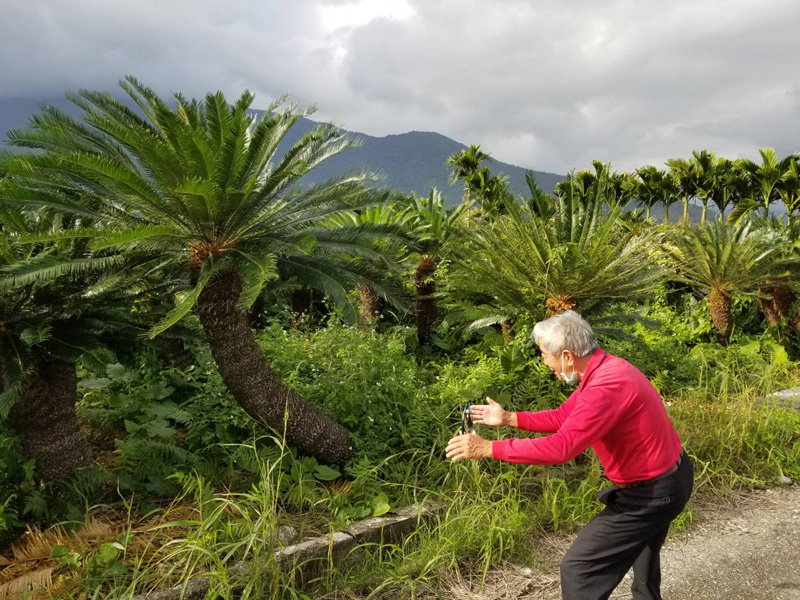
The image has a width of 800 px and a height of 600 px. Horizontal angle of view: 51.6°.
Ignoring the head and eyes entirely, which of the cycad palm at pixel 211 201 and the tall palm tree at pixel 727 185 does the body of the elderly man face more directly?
the cycad palm

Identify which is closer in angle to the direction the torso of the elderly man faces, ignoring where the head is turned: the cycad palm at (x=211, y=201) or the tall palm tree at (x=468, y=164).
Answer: the cycad palm

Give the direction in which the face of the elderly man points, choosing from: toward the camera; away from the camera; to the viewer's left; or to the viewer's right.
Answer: to the viewer's left

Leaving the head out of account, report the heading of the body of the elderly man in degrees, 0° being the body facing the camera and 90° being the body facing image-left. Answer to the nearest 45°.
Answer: approximately 90°

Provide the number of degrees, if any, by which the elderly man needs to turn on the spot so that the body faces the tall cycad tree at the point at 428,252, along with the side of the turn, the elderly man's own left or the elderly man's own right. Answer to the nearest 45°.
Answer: approximately 90° to the elderly man's own right

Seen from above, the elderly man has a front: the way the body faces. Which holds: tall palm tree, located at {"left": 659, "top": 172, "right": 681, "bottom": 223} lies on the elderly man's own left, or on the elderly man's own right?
on the elderly man's own right

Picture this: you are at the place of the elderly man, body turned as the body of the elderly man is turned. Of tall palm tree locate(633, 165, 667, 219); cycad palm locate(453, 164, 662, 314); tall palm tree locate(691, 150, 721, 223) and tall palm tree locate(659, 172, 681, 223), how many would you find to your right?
4

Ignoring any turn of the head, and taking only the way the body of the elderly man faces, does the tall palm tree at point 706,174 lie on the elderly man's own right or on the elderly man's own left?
on the elderly man's own right

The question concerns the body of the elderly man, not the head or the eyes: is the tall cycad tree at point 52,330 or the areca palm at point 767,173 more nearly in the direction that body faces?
the tall cycad tree

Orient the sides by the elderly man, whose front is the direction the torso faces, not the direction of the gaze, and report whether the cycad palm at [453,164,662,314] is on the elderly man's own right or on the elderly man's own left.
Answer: on the elderly man's own right

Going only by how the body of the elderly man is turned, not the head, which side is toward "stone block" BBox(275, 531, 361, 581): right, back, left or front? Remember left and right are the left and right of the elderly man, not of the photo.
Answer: front

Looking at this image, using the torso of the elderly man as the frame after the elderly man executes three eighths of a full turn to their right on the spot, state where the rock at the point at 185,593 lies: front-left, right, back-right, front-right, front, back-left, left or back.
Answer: back-left

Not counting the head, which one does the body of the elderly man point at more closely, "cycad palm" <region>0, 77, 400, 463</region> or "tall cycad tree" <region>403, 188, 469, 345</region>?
the cycad palm

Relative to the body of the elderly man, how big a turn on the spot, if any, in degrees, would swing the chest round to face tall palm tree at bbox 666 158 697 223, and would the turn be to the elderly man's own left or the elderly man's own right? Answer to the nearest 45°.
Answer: approximately 90° to the elderly man's own right

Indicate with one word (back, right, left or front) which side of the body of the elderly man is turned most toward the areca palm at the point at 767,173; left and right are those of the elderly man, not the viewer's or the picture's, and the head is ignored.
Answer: right
